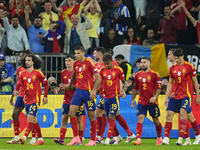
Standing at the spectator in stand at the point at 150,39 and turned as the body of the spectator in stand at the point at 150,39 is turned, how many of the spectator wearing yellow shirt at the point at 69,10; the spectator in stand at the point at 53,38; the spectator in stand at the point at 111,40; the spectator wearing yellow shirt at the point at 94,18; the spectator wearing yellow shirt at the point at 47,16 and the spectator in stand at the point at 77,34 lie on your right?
6

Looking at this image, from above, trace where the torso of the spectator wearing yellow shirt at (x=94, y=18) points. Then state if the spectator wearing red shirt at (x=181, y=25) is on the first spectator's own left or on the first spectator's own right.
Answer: on the first spectator's own left

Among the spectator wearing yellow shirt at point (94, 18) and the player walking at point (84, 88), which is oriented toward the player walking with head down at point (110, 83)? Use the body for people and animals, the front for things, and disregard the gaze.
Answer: the spectator wearing yellow shirt

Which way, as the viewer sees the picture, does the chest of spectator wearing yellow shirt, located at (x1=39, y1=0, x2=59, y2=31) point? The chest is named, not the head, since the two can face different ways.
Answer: toward the camera

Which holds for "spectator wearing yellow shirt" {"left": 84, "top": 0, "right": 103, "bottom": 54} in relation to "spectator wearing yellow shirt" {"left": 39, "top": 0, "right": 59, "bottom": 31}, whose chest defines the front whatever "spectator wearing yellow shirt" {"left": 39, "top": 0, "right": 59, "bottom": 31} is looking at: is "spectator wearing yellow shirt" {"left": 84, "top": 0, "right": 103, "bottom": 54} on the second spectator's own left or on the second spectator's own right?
on the second spectator's own left

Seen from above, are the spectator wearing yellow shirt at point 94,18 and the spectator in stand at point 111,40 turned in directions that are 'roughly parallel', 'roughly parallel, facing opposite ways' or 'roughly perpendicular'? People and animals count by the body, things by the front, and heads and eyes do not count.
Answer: roughly parallel

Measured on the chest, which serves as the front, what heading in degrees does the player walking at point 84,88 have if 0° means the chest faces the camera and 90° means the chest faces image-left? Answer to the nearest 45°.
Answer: approximately 45°

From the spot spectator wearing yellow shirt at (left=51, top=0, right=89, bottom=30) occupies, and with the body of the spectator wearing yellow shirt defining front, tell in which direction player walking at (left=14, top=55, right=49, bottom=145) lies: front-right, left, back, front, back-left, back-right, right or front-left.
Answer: front

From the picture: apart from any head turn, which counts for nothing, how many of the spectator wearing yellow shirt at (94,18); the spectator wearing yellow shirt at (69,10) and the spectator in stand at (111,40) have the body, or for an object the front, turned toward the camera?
3

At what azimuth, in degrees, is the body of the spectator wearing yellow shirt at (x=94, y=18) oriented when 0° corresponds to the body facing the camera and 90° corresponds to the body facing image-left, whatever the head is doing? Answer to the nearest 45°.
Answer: approximately 0°

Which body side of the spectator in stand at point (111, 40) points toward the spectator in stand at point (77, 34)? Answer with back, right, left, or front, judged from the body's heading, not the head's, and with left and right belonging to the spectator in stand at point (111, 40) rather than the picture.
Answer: right

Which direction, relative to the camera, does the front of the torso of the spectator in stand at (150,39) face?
toward the camera

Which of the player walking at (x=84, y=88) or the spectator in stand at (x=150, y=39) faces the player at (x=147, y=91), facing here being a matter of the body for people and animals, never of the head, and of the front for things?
the spectator in stand

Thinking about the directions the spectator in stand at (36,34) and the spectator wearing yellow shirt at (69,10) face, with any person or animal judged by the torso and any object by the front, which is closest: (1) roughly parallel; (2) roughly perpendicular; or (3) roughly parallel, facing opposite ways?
roughly parallel

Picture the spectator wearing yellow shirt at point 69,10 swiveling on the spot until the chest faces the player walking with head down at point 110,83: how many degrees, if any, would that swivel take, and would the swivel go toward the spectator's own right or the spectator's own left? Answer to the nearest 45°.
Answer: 0° — they already face them

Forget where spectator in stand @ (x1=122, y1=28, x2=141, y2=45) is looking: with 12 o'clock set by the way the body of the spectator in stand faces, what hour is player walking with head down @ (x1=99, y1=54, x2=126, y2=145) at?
The player walking with head down is roughly at 12 o'clock from the spectator in stand.
